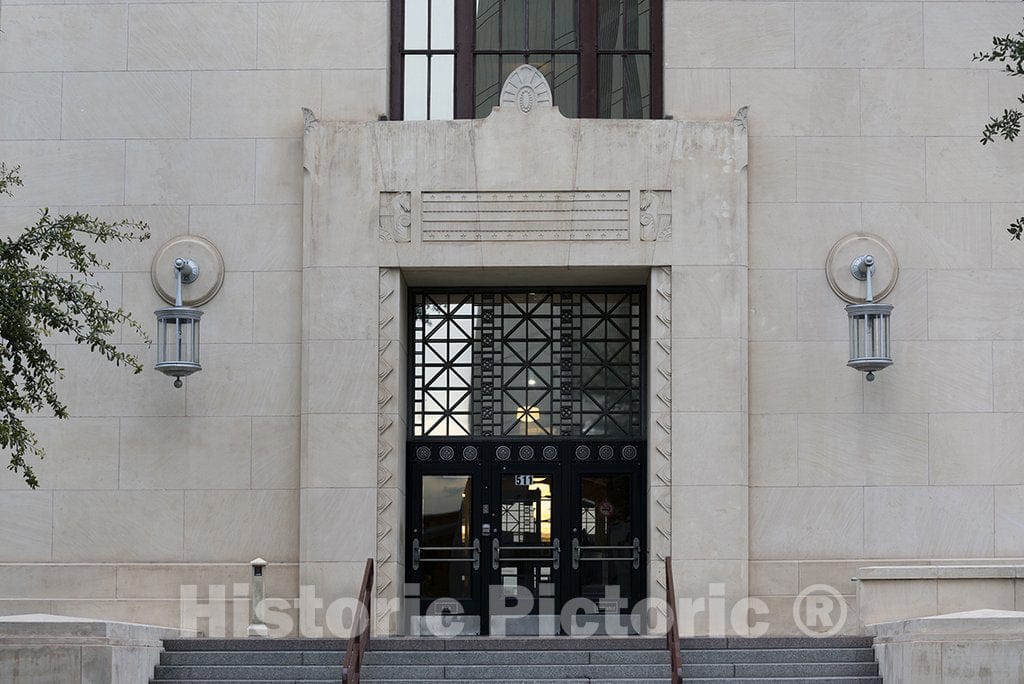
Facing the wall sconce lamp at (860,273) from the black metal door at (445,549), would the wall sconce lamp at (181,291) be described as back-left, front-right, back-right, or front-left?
back-right

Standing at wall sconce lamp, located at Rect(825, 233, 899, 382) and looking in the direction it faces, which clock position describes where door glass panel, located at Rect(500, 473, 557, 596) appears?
The door glass panel is roughly at 3 o'clock from the wall sconce lamp.

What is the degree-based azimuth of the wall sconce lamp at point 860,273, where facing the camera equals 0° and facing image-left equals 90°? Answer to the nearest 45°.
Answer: approximately 0°

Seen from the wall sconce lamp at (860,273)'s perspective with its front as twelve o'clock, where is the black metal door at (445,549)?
The black metal door is roughly at 3 o'clock from the wall sconce lamp.

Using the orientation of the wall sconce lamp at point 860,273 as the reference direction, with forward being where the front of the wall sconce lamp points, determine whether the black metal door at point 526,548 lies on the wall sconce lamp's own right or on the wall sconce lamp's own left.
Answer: on the wall sconce lamp's own right

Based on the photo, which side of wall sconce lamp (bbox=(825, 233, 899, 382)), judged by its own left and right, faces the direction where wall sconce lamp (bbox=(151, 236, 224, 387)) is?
right

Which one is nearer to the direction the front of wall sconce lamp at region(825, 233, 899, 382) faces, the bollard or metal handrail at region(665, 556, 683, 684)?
the metal handrail

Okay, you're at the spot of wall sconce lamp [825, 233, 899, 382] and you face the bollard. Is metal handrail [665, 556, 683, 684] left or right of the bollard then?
left

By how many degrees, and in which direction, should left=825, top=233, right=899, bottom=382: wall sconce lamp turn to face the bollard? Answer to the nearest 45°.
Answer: approximately 90° to its right

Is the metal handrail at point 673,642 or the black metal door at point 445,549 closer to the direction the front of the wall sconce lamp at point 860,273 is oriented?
the metal handrail

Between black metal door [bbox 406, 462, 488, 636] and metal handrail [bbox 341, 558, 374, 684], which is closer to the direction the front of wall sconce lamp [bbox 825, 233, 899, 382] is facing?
the metal handrail

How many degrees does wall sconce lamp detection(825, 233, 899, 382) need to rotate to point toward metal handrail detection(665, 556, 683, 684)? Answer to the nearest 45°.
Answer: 0° — it already faces it

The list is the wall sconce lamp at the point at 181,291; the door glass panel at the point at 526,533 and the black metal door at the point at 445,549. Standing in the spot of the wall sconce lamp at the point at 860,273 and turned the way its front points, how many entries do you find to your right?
3
